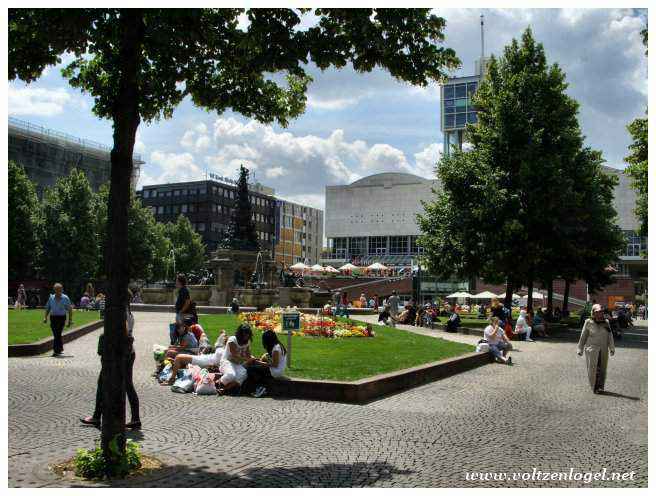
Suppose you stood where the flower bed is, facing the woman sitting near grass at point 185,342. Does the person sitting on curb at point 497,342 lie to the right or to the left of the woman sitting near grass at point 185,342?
left

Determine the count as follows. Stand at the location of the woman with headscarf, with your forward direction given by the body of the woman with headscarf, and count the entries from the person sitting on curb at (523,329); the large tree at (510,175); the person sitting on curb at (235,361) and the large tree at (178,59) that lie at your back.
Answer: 2

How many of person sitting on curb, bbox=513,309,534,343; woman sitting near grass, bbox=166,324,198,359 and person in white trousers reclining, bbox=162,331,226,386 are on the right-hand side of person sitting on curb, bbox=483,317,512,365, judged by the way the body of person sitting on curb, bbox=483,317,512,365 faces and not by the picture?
2

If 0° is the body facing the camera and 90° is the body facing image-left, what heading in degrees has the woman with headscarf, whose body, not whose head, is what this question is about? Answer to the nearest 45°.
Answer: approximately 0°

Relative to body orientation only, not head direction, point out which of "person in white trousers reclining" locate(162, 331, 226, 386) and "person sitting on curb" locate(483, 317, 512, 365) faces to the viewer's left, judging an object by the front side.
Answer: the person in white trousers reclining

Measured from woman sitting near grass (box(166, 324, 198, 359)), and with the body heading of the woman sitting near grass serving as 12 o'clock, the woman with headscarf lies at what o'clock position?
The woman with headscarf is roughly at 8 o'clock from the woman sitting near grass.

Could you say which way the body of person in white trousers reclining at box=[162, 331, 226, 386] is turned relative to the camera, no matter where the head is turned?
to the viewer's left

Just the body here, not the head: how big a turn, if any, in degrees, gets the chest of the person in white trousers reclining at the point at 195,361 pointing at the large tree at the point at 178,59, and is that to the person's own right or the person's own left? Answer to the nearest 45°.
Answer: approximately 90° to the person's own left
